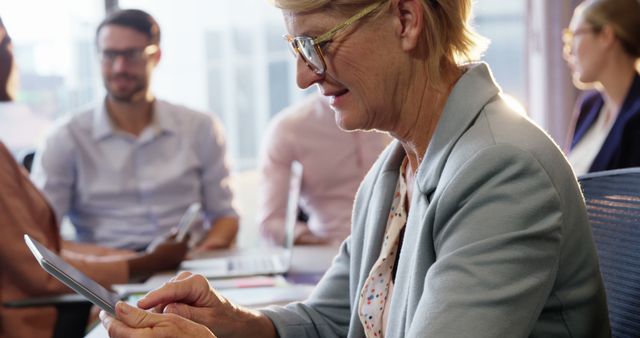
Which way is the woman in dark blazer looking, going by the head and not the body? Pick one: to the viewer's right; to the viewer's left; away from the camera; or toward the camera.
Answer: to the viewer's left

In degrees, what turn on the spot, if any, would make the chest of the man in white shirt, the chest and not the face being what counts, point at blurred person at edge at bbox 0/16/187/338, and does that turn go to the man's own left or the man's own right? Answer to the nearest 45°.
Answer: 0° — they already face them

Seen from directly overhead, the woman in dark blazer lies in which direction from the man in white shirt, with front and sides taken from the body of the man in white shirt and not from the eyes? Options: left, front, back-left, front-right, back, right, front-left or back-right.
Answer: left

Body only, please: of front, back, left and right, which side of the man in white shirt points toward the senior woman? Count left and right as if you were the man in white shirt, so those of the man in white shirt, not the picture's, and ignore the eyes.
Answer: front

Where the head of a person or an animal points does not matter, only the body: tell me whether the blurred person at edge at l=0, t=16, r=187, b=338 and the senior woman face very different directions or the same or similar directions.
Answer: very different directions

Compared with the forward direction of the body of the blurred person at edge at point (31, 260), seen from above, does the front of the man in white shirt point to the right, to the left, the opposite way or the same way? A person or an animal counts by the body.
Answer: to the right

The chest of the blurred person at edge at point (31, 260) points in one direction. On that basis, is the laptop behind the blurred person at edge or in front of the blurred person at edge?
in front

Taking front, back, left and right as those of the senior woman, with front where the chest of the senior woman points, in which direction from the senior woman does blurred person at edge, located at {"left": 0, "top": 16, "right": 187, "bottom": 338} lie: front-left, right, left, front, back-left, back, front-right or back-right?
front-right

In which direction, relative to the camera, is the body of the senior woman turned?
to the viewer's left

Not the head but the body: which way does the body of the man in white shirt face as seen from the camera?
toward the camera

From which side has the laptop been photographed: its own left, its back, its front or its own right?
left

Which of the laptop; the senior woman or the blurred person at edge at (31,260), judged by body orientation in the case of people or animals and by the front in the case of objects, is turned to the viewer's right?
the blurred person at edge

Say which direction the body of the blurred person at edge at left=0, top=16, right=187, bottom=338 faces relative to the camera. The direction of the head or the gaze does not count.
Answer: to the viewer's right

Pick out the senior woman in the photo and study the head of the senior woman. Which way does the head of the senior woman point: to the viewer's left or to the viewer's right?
to the viewer's left
